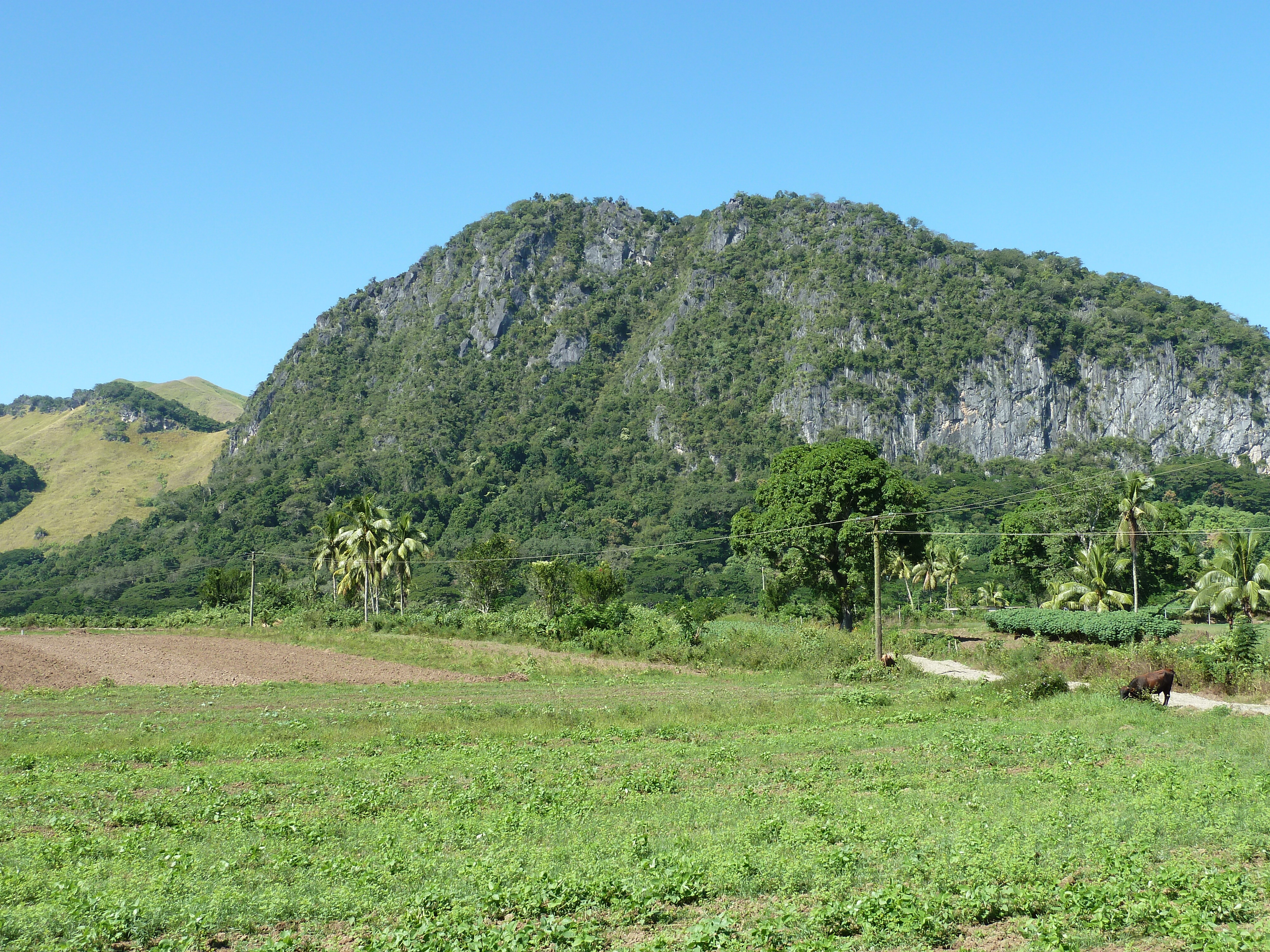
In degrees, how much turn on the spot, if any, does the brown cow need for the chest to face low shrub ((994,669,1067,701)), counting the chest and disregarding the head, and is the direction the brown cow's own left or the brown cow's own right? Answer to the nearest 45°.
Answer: approximately 45° to the brown cow's own right

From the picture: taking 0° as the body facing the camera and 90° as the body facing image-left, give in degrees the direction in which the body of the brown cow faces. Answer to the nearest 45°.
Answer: approximately 90°

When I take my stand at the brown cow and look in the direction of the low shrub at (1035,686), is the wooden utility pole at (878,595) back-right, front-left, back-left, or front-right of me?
front-right

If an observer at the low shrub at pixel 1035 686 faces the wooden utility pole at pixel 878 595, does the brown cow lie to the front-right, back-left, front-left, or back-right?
back-right

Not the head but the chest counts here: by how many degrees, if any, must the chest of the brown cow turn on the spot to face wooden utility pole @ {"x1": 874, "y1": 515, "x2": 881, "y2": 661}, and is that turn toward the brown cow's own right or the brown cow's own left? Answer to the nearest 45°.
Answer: approximately 45° to the brown cow's own right

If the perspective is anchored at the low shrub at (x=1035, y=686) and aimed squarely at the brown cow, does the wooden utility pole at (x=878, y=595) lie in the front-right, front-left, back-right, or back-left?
back-left
